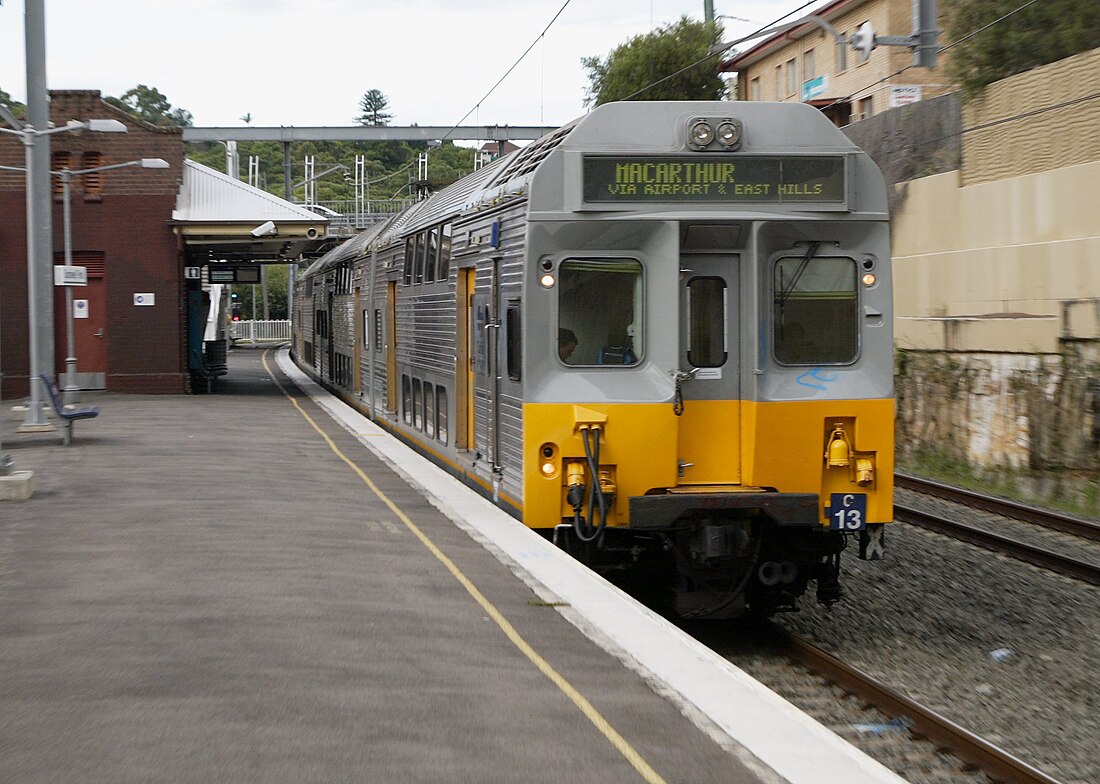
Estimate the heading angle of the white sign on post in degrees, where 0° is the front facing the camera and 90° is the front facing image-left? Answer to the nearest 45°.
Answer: approximately 0°

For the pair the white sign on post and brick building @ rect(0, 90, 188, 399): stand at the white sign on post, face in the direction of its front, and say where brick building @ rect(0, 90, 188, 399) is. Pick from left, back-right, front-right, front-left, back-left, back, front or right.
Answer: back

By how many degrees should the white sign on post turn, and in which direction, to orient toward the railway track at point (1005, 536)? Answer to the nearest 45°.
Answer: approximately 45° to its left

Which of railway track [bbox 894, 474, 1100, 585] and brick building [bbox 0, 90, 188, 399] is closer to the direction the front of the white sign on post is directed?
the railway track

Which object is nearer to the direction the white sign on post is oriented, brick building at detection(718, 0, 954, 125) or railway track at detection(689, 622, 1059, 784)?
the railway track

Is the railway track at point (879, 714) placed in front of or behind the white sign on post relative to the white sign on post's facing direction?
in front
